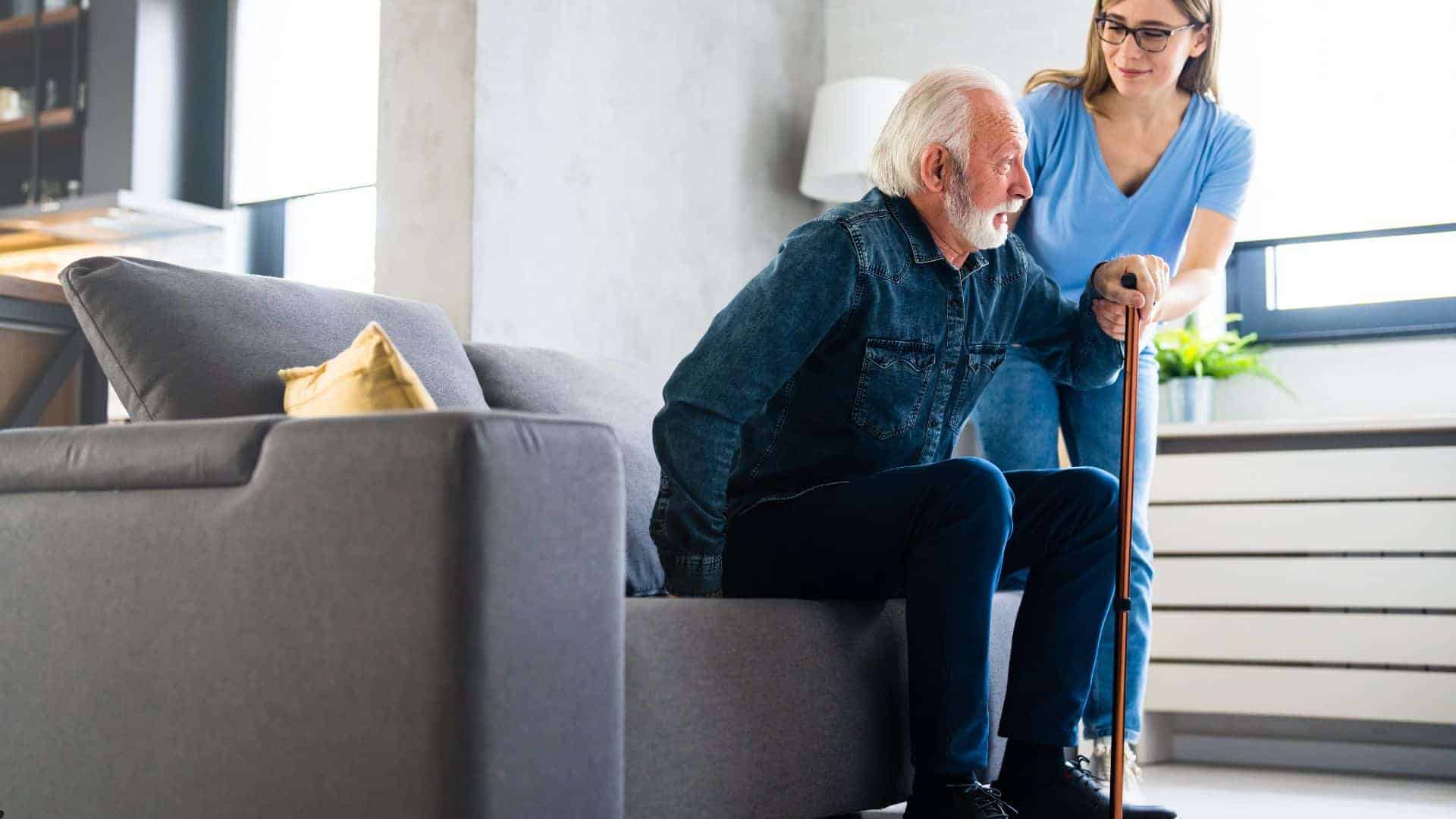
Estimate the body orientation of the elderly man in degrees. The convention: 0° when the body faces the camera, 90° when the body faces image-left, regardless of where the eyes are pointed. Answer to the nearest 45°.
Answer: approximately 315°

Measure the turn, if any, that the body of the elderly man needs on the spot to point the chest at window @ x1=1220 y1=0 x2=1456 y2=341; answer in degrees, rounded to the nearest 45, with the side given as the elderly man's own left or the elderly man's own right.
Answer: approximately 90° to the elderly man's own left

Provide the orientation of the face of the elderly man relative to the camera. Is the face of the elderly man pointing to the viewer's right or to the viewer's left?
to the viewer's right

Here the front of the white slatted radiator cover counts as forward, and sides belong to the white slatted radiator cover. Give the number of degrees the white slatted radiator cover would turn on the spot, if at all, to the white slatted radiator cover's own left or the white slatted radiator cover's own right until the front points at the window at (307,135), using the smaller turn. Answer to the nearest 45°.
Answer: approximately 90° to the white slatted radiator cover's own right

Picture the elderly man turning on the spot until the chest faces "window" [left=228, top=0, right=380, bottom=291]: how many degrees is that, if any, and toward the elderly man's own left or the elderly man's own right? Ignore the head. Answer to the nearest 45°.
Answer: approximately 180°

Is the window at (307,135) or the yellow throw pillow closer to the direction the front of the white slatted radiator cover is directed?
the yellow throw pillow

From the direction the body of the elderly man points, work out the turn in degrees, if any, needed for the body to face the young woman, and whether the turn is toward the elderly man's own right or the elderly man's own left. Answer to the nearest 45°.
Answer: approximately 90° to the elderly man's own left
